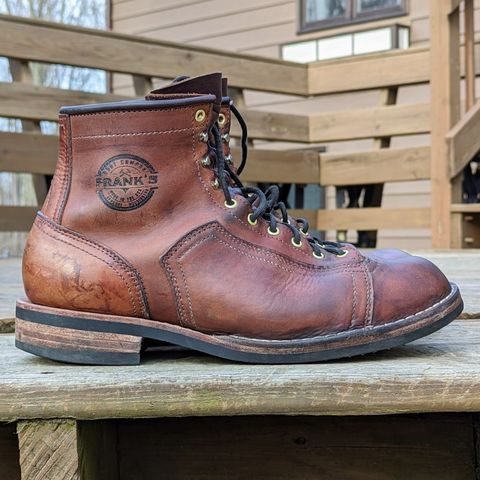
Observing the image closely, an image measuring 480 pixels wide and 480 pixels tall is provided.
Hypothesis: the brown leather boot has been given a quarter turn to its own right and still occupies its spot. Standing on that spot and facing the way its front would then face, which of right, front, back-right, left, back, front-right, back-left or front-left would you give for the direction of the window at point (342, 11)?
back

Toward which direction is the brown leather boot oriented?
to the viewer's right

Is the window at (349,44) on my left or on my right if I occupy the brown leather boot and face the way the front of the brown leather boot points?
on my left
